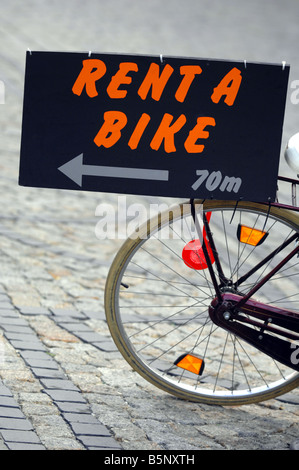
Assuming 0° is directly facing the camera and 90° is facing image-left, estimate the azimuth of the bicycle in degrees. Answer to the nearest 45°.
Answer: approximately 270°

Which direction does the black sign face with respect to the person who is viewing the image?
facing the viewer
